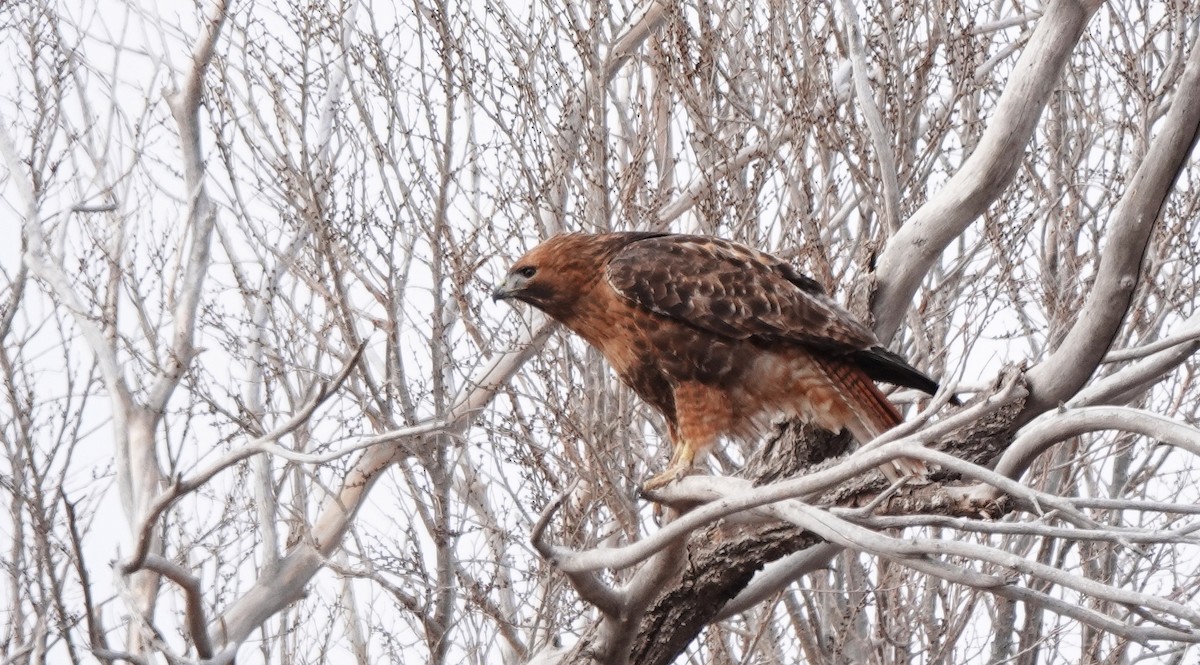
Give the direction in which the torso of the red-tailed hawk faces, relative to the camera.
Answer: to the viewer's left
